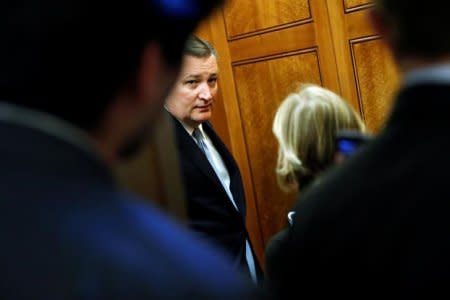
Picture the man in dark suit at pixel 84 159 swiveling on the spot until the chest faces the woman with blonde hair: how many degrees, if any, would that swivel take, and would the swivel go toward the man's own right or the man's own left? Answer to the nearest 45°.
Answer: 0° — they already face them

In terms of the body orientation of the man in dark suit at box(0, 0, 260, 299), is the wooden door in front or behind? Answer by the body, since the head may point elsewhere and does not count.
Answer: in front

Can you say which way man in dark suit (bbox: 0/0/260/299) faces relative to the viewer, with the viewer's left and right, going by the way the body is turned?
facing away from the viewer and to the right of the viewer

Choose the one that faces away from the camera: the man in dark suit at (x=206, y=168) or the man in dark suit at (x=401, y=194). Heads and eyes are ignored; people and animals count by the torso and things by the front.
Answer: the man in dark suit at (x=401, y=194)

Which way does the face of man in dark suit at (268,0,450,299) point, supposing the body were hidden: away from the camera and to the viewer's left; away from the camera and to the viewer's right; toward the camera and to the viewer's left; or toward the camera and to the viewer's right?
away from the camera and to the viewer's left

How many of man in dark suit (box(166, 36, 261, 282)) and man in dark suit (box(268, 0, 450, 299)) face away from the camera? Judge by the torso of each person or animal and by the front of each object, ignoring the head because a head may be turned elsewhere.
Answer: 1

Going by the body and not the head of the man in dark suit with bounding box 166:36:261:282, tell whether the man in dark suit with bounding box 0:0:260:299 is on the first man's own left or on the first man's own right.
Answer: on the first man's own right

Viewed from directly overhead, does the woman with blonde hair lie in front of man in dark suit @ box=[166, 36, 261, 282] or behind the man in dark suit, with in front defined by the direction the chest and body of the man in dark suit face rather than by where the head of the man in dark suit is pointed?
in front

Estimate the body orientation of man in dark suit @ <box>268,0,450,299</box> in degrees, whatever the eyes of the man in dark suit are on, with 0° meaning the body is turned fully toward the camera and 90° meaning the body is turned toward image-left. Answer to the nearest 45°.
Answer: approximately 180°

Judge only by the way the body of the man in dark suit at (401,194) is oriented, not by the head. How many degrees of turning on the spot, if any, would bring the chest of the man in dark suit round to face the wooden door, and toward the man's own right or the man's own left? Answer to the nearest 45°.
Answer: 0° — they already face it
